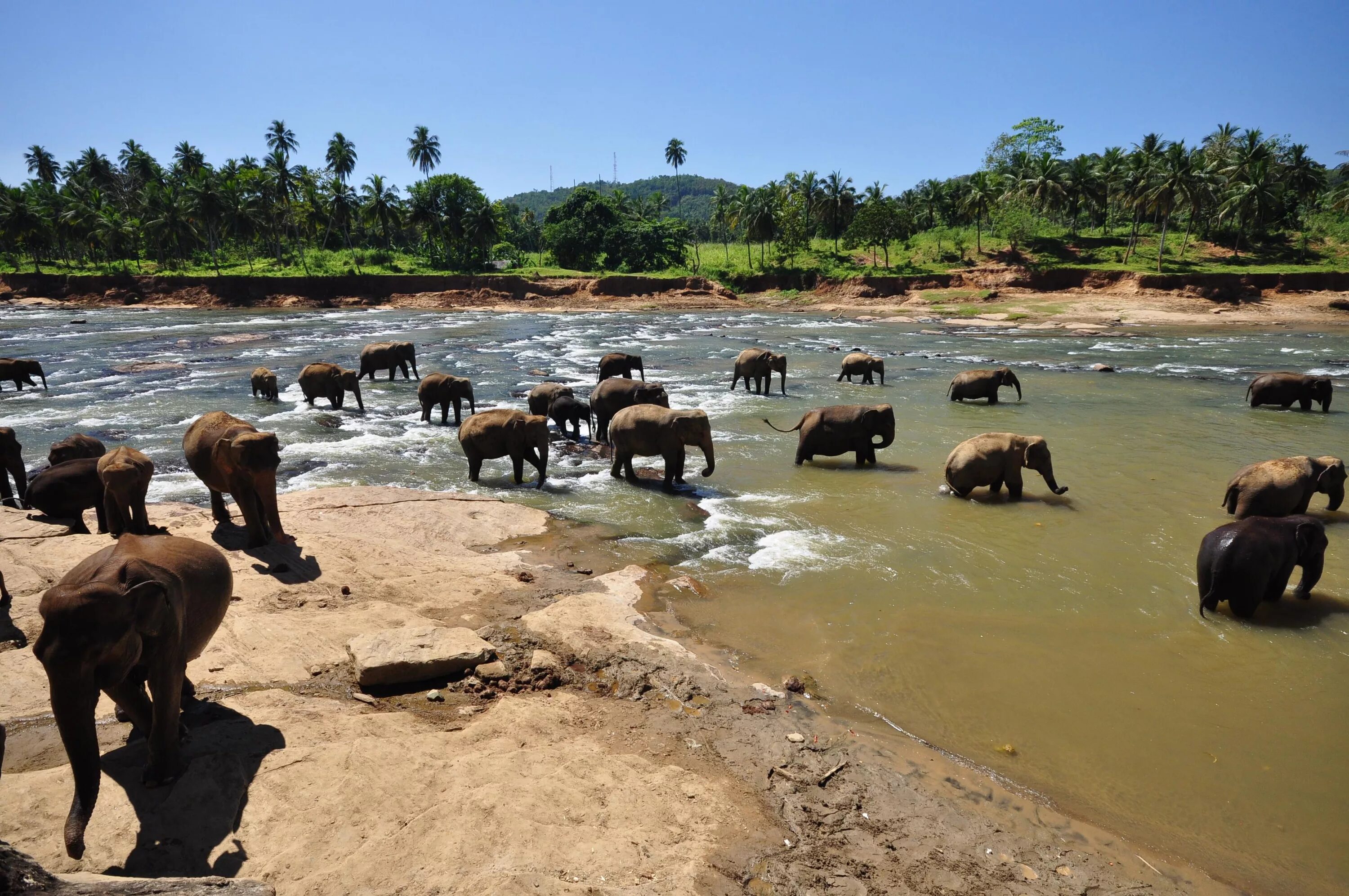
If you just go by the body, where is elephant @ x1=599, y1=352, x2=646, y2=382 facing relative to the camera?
to the viewer's right

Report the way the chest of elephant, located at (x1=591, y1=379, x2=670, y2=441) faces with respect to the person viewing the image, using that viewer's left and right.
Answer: facing to the right of the viewer

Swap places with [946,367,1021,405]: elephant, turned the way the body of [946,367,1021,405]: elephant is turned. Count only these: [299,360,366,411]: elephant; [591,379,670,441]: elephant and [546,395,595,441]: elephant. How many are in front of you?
0

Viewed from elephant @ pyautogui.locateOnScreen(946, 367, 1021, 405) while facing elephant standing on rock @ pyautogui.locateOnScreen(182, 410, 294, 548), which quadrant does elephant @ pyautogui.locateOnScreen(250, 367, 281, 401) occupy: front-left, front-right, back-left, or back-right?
front-right

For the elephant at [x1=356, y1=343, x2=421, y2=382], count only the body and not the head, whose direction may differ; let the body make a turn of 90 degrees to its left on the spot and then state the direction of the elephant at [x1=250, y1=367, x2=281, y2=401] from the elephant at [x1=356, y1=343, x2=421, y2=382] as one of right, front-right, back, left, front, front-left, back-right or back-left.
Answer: back-left

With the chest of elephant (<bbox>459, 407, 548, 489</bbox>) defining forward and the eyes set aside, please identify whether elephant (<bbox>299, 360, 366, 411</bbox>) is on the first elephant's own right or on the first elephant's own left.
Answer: on the first elephant's own left

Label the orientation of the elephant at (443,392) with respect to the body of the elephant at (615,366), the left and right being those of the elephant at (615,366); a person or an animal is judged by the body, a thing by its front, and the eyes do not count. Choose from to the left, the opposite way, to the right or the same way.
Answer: the same way

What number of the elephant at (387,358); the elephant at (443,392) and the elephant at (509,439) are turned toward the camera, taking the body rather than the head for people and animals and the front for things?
0

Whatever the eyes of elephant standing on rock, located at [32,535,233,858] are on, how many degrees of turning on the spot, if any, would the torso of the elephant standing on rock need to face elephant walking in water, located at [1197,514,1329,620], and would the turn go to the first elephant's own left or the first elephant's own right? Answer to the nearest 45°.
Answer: approximately 135° to the first elephant's own left

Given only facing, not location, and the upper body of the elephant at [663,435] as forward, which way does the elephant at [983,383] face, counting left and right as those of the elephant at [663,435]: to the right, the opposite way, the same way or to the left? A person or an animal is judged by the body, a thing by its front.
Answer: the same way

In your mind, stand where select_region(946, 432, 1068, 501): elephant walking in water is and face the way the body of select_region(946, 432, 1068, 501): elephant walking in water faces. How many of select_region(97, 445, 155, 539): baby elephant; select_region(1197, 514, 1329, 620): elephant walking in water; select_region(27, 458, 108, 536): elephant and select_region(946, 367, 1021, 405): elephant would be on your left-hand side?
1

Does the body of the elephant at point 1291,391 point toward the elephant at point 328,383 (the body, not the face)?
no

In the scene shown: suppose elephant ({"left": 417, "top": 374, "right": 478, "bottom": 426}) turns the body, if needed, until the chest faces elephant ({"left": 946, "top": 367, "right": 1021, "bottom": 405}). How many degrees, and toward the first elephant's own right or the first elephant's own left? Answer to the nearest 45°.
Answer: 0° — it already faces it

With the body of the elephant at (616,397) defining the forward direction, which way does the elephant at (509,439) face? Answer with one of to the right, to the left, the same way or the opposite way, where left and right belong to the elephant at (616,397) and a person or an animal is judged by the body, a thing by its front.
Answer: the same way

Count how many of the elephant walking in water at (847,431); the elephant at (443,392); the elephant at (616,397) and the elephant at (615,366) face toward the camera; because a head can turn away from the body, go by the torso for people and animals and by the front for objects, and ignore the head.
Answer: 0
